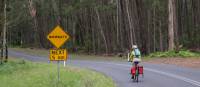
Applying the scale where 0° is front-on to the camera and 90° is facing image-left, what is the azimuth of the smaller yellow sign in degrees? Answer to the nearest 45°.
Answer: approximately 0°
